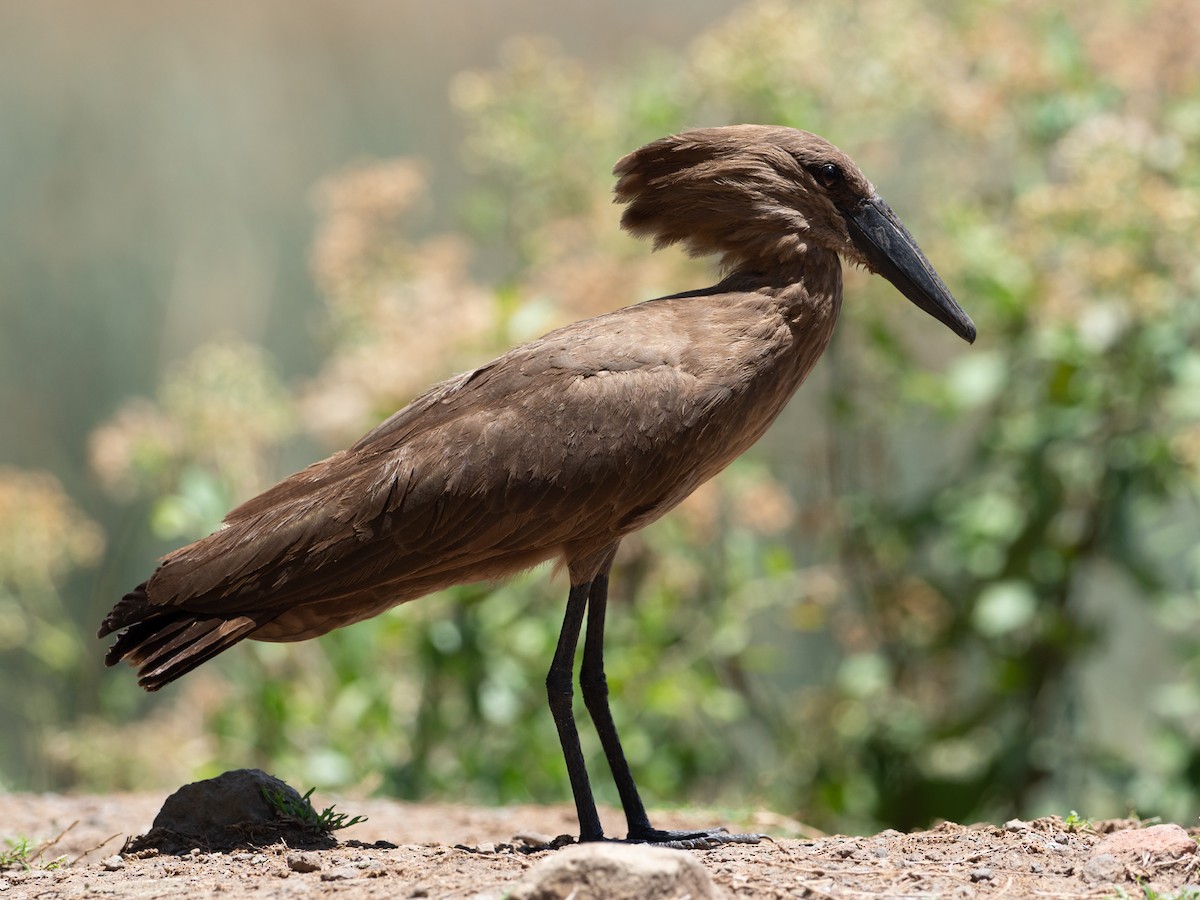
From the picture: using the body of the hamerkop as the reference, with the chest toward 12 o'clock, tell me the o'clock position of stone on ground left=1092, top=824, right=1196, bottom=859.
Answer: The stone on ground is roughly at 12 o'clock from the hamerkop.

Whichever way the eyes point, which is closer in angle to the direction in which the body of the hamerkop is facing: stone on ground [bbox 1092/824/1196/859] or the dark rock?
the stone on ground

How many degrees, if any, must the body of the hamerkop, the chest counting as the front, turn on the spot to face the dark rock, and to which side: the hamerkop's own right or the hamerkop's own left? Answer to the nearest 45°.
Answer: approximately 135° to the hamerkop's own left

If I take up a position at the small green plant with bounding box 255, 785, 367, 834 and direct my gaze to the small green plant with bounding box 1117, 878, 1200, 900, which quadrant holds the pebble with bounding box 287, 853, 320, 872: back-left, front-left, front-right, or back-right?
front-right

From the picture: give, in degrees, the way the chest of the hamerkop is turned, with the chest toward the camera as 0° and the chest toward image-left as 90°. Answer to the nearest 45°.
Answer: approximately 270°
